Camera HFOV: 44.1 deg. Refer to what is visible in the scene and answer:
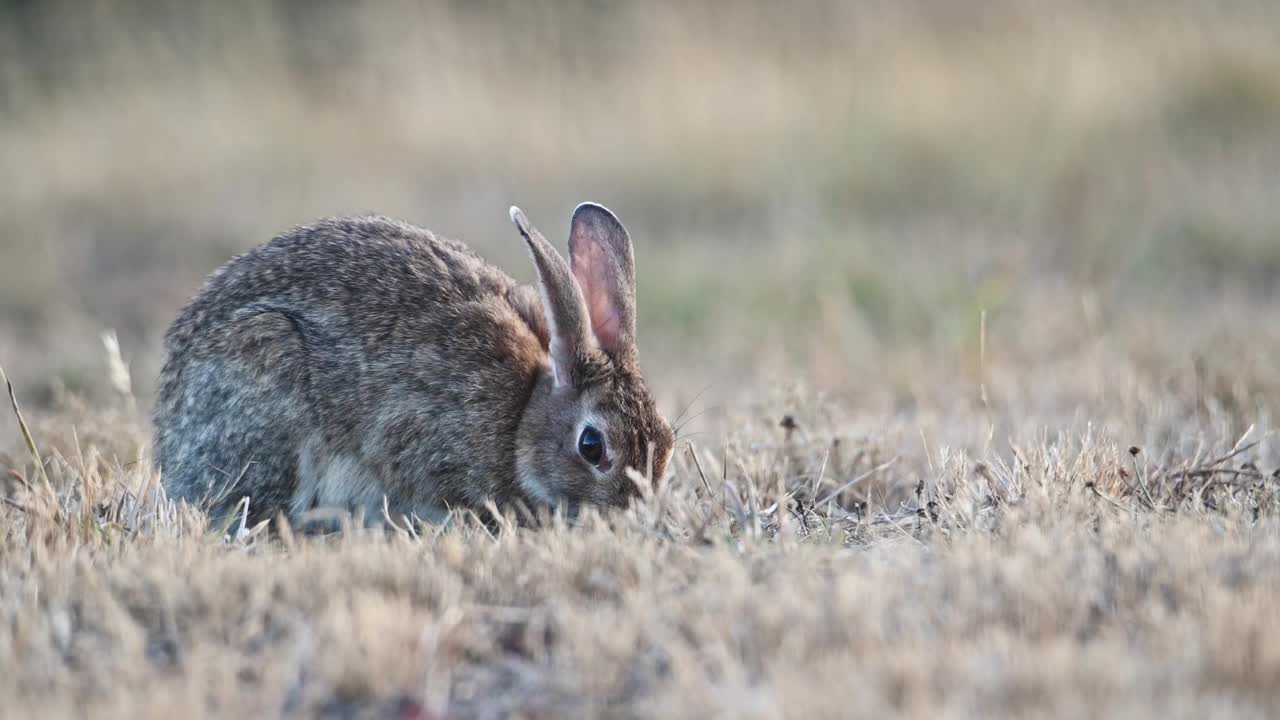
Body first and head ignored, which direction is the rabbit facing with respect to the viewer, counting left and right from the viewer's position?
facing to the right of the viewer
